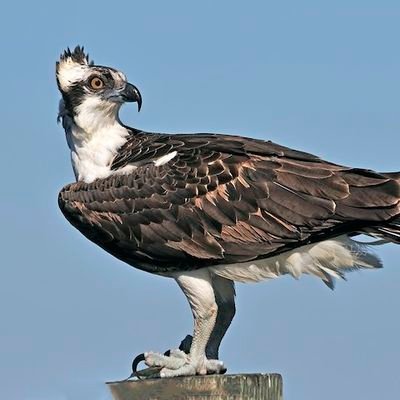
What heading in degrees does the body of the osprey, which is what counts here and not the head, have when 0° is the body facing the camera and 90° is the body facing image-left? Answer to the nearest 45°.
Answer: approximately 90°
